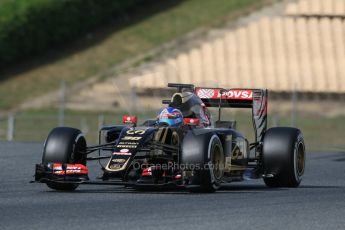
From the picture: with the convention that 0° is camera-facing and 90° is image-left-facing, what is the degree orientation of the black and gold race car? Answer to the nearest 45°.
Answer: approximately 45°
